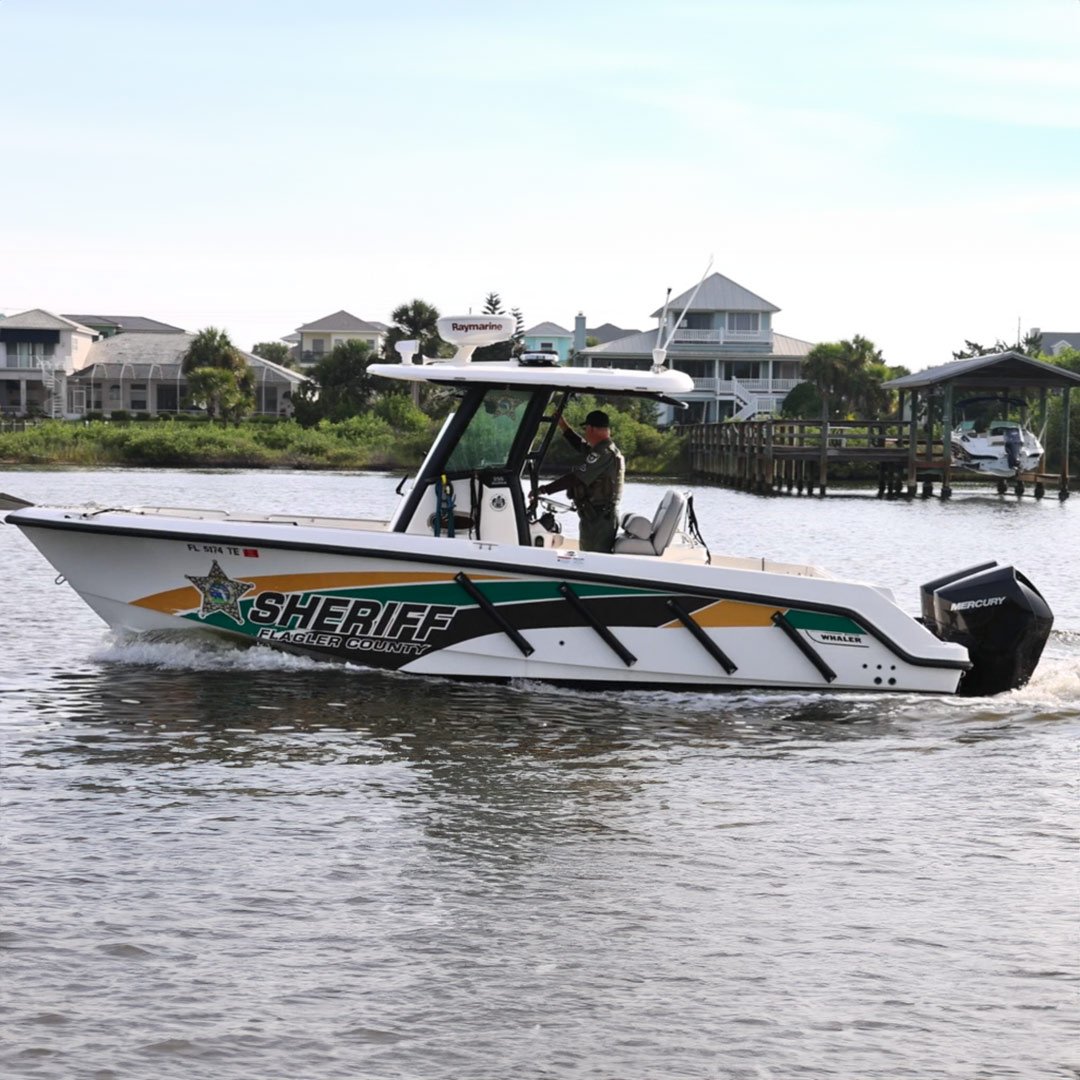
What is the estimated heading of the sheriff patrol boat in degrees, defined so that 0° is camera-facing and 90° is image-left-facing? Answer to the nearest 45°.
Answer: approximately 90°
